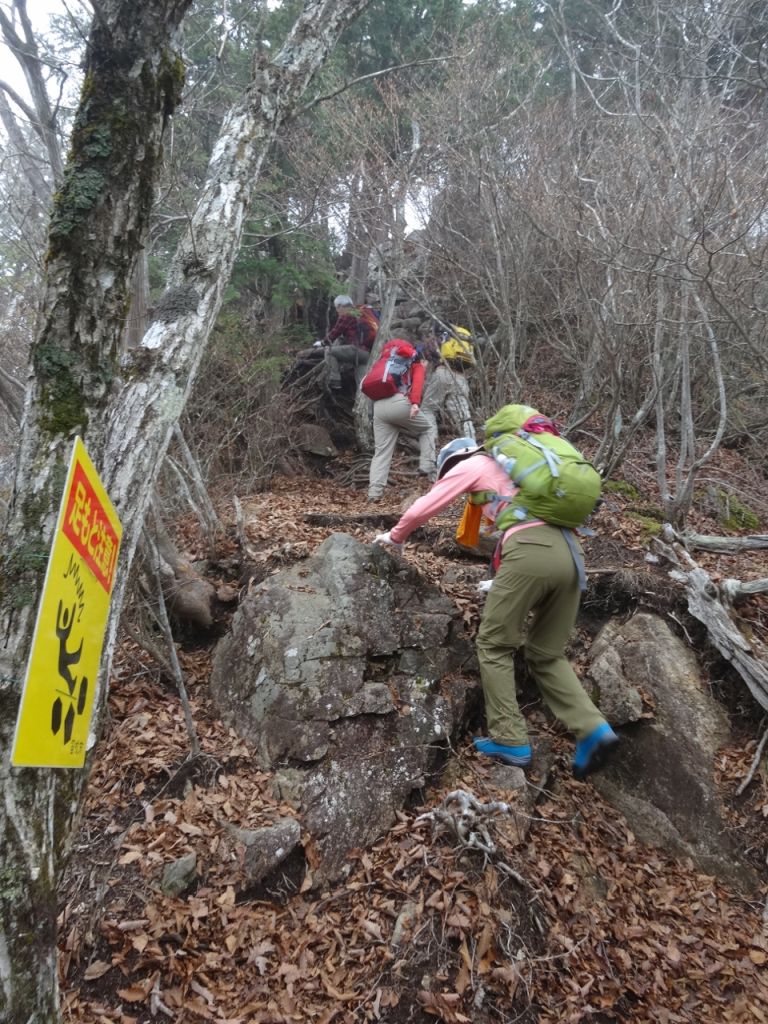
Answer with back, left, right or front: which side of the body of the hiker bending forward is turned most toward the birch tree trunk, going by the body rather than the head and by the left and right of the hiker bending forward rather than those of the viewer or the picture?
left

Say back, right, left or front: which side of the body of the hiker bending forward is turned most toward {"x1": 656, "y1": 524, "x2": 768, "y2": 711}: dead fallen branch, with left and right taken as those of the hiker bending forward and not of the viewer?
right

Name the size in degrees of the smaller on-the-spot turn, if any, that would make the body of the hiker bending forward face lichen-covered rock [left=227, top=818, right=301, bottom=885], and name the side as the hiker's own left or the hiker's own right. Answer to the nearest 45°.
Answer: approximately 90° to the hiker's own left

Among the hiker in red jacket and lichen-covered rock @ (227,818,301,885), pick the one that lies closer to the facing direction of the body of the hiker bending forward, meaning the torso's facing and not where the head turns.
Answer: the hiker in red jacket

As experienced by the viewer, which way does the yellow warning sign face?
facing the viewer and to the right of the viewer

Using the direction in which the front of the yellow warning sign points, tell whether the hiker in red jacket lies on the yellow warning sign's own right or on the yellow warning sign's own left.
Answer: on the yellow warning sign's own left

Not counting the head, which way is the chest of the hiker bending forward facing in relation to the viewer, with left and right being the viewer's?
facing away from the viewer and to the left of the viewer

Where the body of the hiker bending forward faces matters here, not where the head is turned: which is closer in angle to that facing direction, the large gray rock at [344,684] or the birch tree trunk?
the large gray rock

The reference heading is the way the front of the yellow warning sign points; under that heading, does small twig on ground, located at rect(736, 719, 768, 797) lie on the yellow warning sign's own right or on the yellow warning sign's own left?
on the yellow warning sign's own left
